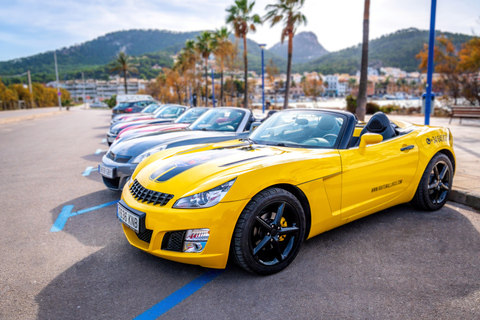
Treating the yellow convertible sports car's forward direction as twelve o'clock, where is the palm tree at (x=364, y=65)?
The palm tree is roughly at 5 o'clock from the yellow convertible sports car.

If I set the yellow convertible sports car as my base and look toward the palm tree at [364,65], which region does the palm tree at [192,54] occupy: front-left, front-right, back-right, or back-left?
front-left

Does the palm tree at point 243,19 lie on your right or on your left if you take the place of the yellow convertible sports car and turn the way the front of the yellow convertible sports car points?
on your right

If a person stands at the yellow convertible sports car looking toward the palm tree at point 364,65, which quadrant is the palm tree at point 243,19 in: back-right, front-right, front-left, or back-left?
front-left

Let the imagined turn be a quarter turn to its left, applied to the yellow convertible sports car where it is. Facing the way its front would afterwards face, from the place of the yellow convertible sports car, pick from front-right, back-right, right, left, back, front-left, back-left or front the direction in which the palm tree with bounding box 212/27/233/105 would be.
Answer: back-left

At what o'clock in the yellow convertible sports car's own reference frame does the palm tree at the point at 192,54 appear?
The palm tree is roughly at 4 o'clock from the yellow convertible sports car.
